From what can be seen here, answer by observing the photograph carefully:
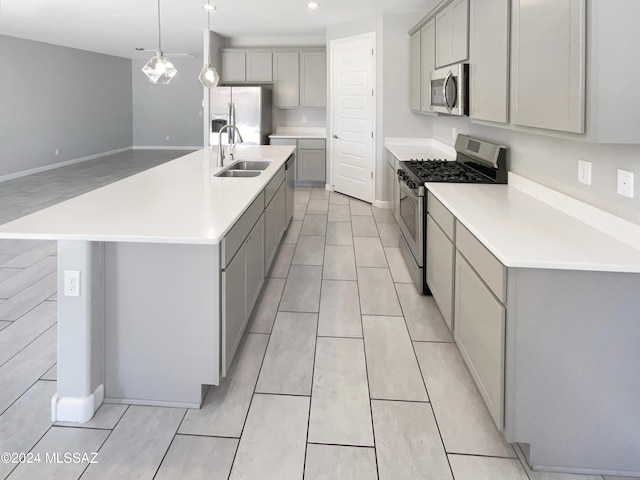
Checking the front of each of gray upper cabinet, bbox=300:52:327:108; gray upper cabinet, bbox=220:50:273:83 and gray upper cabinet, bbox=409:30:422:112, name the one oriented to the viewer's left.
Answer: gray upper cabinet, bbox=409:30:422:112

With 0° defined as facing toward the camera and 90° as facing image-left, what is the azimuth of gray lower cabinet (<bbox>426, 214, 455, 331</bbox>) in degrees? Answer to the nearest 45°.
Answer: approximately 90°

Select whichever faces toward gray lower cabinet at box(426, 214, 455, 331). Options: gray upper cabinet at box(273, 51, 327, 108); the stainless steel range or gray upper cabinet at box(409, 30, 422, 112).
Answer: gray upper cabinet at box(273, 51, 327, 108)

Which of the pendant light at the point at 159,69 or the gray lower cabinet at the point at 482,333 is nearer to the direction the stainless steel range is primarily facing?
the pendant light

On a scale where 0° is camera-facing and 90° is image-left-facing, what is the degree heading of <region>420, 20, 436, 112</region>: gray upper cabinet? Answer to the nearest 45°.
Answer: approximately 90°

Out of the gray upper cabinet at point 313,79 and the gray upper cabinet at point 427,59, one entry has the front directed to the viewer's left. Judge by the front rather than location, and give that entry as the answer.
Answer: the gray upper cabinet at point 427,59

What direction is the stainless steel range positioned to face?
to the viewer's left
